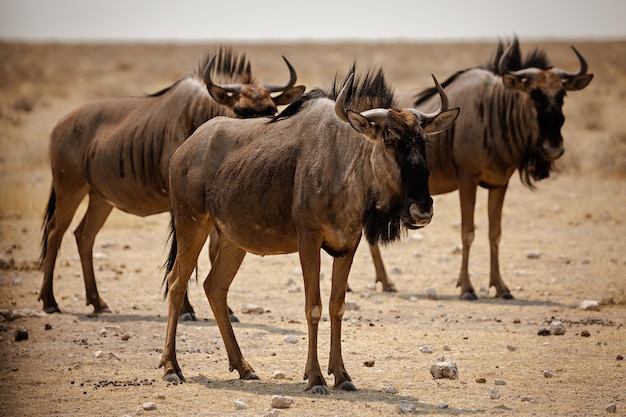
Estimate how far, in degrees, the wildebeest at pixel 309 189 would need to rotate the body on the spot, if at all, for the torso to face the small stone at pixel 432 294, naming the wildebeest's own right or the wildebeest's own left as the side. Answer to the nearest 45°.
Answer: approximately 135° to the wildebeest's own left

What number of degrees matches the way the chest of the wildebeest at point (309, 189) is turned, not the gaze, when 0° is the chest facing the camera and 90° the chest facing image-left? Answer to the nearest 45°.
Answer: approximately 315°

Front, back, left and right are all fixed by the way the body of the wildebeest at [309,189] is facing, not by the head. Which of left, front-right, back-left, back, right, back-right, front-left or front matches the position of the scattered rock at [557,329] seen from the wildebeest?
left

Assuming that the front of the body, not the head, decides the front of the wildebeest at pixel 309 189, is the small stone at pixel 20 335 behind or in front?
behind

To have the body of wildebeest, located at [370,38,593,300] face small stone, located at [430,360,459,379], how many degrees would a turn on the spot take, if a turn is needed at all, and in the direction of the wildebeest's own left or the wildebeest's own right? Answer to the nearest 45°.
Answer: approximately 45° to the wildebeest's own right

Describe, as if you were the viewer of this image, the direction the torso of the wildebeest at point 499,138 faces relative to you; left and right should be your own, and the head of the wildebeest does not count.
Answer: facing the viewer and to the right of the viewer

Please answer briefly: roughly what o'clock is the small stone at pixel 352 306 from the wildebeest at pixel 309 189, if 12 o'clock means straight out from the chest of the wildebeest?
The small stone is roughly at 8 o'clock from the wildebeest.

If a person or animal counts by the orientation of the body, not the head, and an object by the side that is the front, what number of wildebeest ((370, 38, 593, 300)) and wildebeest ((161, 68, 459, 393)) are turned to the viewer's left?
0
